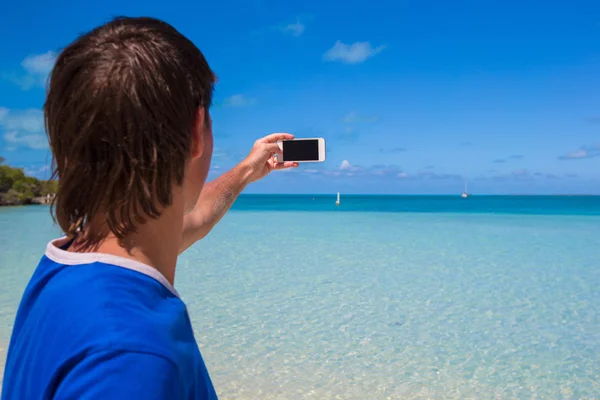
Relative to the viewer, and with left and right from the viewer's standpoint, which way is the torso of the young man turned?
facing away from the viewer and to the right of the viewer

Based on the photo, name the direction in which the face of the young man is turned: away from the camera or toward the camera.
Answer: away from the camera
